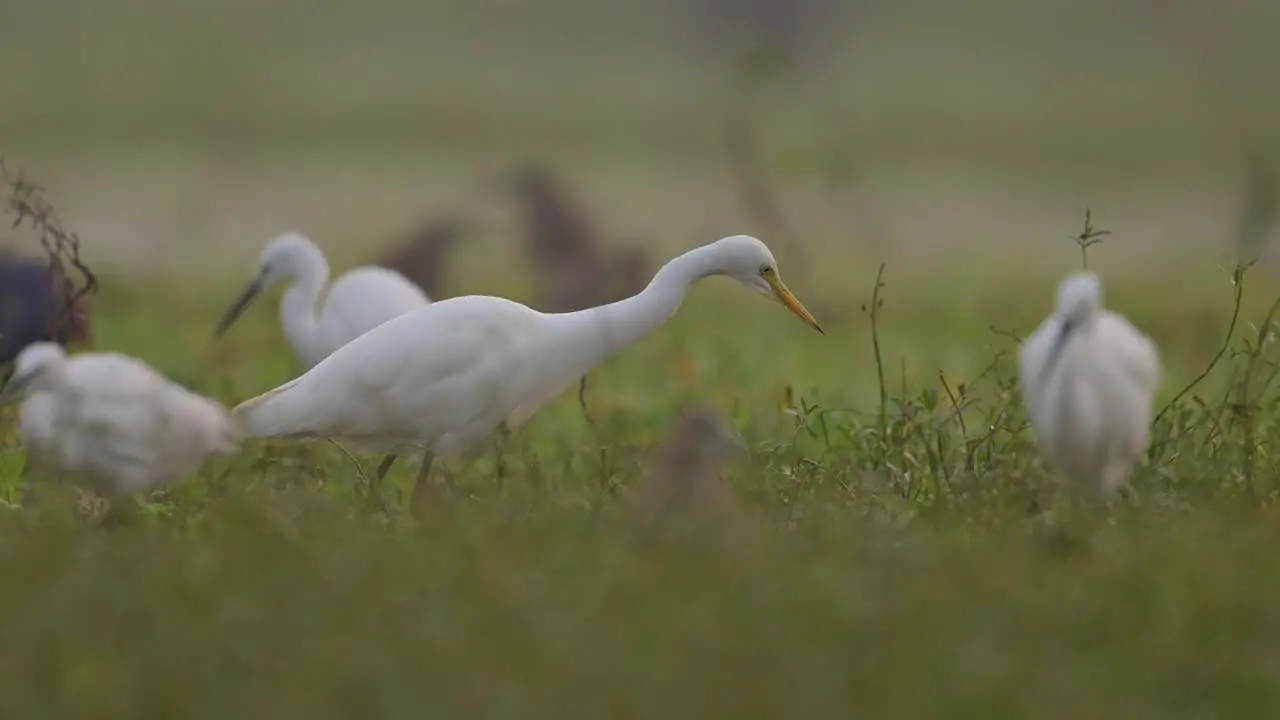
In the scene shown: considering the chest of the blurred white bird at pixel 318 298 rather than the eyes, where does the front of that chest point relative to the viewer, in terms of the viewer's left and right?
facing to the left of the viewer

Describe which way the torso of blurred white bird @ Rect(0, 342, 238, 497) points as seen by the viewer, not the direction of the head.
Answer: to the viewer's left

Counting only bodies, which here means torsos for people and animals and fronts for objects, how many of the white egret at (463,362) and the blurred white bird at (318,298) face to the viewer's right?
1

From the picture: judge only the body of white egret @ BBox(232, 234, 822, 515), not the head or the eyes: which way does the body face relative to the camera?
to the viewer's right
